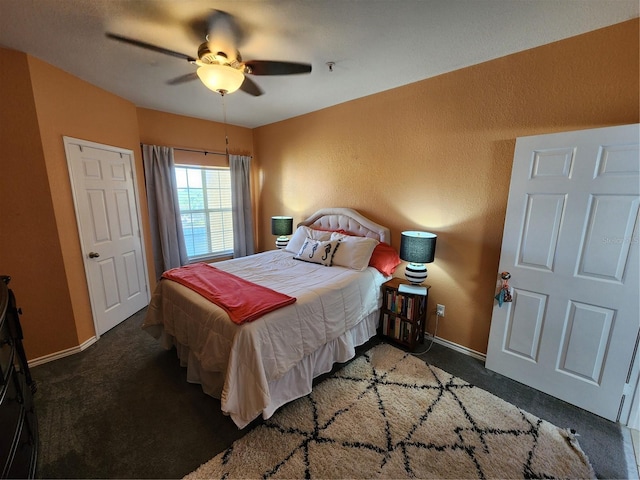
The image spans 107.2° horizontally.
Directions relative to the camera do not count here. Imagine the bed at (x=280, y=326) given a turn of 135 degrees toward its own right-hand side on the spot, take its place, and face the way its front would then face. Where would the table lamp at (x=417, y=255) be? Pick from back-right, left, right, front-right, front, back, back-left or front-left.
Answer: right

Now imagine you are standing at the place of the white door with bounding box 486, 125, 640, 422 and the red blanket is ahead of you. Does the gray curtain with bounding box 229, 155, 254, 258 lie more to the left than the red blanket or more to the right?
right

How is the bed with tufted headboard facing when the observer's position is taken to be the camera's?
facing the viewer and to the left of the viewer

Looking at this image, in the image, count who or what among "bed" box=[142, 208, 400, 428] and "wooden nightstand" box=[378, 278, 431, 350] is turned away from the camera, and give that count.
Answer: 0

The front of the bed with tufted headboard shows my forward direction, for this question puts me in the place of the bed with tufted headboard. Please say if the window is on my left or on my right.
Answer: on my right

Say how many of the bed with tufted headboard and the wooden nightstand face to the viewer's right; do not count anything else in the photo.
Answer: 0

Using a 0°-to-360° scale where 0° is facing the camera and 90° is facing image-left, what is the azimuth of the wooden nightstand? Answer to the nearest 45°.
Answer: approximately 45°

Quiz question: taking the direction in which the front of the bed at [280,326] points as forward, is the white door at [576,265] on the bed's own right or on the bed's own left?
on the bed's own left

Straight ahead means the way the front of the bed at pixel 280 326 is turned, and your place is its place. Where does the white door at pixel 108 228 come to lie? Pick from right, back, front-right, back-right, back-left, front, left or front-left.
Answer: right

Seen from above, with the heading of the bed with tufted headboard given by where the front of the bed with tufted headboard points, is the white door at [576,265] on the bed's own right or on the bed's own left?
on the bed's own left

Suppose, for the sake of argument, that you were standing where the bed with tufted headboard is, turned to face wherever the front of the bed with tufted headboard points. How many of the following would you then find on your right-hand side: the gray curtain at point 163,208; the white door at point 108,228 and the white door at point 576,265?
2

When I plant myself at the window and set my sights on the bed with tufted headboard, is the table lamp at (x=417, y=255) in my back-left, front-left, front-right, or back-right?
front-left
